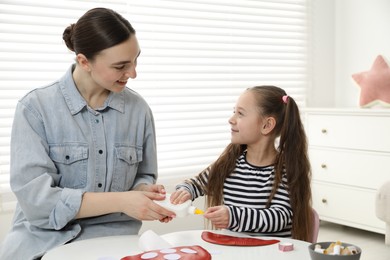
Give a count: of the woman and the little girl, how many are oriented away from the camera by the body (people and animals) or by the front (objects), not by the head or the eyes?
0

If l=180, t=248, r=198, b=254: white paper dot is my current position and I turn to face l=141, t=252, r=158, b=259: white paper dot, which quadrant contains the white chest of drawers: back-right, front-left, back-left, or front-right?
back-right

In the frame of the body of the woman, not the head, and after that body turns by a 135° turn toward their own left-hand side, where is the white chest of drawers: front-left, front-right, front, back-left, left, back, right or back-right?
front-right

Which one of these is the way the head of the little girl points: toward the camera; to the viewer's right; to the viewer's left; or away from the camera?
to the viewer's left

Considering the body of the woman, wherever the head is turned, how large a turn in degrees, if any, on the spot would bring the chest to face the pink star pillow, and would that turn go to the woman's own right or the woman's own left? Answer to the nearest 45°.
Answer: approximately 90° to the woman's own left

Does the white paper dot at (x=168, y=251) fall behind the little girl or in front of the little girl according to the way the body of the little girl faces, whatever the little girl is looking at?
in front

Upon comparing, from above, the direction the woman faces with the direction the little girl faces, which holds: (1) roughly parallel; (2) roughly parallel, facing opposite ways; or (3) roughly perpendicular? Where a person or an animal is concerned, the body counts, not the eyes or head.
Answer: roughly perpendicular

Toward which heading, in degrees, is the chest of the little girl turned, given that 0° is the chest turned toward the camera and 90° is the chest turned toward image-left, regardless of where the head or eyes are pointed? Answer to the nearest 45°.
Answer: approximately 45°

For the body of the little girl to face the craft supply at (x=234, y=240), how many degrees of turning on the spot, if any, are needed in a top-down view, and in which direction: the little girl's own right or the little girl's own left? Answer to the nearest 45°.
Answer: approximately 45° to the little girl's own left

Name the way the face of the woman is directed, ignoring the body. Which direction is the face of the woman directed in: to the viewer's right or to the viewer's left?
to the viewer's right

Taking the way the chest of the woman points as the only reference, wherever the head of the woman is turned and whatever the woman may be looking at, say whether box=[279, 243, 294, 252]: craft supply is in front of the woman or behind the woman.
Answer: in front

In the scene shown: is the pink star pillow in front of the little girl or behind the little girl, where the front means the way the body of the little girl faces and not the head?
behind

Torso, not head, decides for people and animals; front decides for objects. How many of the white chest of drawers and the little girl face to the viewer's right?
0

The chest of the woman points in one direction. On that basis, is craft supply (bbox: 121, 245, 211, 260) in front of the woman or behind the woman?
in front
